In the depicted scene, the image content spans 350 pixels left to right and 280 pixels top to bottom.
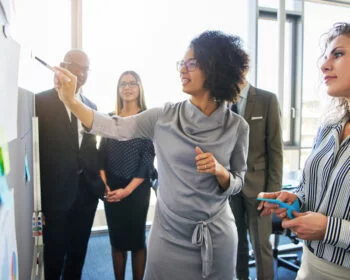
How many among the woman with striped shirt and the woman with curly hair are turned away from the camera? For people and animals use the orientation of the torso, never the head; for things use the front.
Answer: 0

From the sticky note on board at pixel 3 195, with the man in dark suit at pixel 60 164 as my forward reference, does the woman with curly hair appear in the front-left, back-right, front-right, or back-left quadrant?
front-right

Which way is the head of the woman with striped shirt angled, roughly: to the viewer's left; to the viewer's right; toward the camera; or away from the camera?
to the viewer's left

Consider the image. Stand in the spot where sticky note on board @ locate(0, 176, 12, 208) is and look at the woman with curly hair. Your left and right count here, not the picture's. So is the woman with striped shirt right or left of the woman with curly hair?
right

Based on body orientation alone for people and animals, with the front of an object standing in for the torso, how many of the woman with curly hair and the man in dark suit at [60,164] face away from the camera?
0

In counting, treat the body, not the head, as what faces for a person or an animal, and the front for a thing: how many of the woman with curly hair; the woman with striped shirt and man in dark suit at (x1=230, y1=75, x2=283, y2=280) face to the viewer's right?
0

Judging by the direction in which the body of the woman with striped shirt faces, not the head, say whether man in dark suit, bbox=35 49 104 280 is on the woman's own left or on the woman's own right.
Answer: on the woman's own right

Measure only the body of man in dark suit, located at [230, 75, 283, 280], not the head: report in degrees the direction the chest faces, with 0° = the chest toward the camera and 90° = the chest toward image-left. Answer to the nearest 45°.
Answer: approximately 45°

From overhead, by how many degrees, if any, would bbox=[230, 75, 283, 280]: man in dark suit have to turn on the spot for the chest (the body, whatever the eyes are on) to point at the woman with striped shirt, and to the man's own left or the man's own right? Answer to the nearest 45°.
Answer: approximately 45° to the man's own left

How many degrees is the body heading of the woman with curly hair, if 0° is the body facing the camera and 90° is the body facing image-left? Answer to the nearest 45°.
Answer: approximately 0°

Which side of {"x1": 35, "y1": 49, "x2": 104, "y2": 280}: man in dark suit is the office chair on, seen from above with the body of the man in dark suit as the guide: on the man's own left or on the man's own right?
on the man's own left
